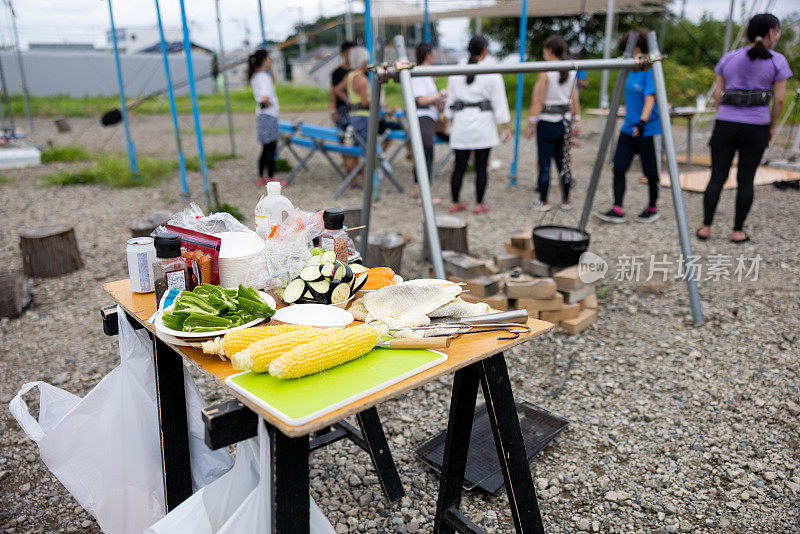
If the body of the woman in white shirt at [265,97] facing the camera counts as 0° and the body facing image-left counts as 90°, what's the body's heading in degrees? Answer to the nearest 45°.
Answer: approximately 270°

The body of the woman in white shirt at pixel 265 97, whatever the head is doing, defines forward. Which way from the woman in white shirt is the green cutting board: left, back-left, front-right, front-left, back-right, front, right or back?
right

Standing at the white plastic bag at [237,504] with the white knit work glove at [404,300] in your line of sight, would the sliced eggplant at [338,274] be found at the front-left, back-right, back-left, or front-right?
front-left

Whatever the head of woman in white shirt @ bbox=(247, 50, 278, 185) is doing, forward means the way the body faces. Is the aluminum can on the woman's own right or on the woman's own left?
on the woman's own right

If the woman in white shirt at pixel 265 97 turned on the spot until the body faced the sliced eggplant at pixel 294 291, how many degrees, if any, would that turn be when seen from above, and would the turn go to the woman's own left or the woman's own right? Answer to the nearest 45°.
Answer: approximately 90° to the woman's own right

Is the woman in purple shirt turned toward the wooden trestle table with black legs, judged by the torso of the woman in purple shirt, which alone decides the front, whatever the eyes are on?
no

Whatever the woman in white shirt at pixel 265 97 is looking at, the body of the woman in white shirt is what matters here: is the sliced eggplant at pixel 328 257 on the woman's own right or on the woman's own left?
on the woman's own right

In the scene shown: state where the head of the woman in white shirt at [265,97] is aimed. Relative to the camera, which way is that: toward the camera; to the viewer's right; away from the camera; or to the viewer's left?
to the viewer's right

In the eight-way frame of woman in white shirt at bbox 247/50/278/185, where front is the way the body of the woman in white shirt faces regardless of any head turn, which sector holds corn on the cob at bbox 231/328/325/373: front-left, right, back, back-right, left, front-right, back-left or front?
right

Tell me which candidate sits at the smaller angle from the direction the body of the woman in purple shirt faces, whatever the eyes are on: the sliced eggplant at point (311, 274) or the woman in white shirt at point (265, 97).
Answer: the woman in white shirt

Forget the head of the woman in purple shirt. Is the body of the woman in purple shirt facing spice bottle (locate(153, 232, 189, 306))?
no
